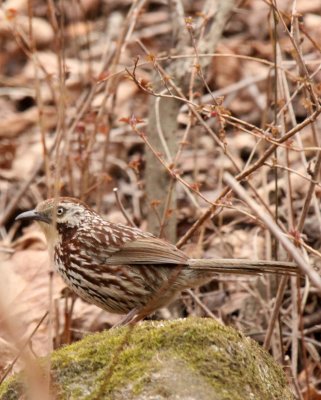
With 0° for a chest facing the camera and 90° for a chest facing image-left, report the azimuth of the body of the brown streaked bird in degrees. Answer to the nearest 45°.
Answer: approximately 90°
